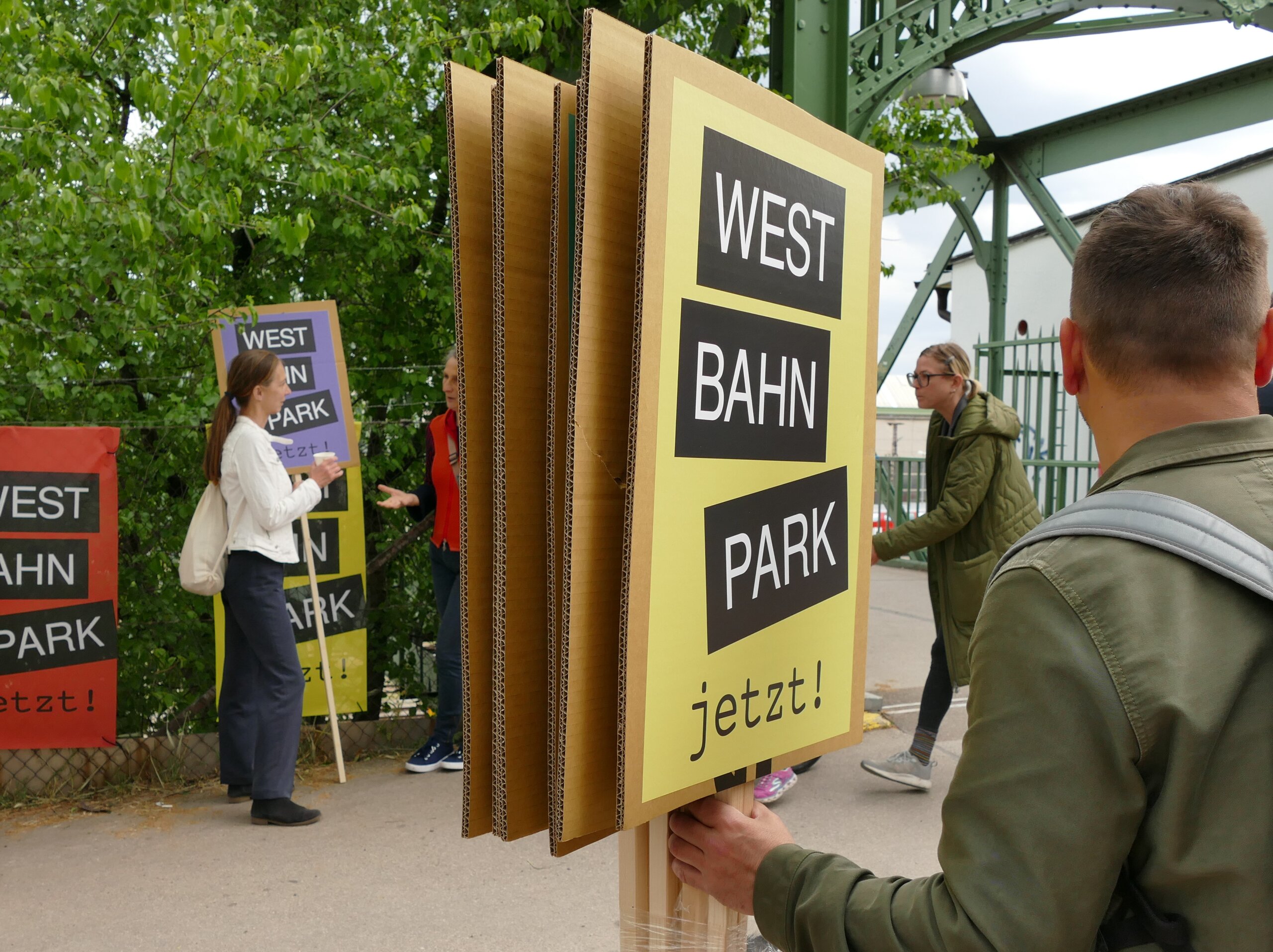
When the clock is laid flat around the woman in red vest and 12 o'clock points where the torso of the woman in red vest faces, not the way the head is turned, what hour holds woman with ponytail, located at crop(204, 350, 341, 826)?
The woman with ponytail is roughly at 12 o'clock from the woman in red vest.

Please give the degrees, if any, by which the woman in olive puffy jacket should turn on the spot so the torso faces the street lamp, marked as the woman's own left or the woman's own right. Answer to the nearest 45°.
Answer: approximately 90° to the woman's own right

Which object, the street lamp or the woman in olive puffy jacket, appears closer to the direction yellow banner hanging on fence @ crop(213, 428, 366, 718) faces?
the woman in olive puffy jacket

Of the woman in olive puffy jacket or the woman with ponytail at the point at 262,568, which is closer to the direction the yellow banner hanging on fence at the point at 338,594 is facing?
the woman with ponytail

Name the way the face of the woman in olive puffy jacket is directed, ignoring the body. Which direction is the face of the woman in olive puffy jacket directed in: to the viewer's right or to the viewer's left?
to the viewer's left

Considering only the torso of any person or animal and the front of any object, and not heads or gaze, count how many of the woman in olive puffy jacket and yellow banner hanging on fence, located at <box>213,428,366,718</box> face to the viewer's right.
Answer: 0

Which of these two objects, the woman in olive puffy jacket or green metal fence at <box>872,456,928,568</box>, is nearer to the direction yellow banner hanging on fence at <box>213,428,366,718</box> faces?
the woman in olive puffy jacket

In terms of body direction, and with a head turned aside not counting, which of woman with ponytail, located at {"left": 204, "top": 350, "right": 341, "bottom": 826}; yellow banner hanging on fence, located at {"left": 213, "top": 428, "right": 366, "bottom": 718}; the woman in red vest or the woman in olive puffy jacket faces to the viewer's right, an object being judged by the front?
the woman with ponytail

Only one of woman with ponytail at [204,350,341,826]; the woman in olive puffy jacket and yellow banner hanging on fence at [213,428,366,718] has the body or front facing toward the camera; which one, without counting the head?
the yellow banner hanging on fence

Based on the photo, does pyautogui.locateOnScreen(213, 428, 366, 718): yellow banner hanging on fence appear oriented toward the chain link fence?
no

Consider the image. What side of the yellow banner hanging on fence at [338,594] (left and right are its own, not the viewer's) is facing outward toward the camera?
front

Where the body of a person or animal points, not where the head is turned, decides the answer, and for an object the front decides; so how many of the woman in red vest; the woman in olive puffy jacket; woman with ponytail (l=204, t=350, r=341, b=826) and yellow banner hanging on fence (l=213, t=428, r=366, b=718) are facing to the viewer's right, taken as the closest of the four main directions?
1

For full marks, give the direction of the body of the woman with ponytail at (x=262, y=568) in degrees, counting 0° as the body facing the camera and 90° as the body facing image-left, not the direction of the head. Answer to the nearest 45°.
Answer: approximately 270°

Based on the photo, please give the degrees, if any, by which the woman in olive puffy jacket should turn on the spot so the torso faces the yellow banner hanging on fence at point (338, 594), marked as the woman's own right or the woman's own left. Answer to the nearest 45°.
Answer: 0° — they already face it

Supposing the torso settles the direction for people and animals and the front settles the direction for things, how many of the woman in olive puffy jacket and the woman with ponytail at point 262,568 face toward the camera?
0

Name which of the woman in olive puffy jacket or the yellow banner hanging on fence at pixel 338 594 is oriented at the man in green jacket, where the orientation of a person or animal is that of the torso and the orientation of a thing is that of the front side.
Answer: the yellow banner hanging on fence

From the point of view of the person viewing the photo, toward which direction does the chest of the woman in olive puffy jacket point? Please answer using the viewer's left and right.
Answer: facing to the left of the viewer
